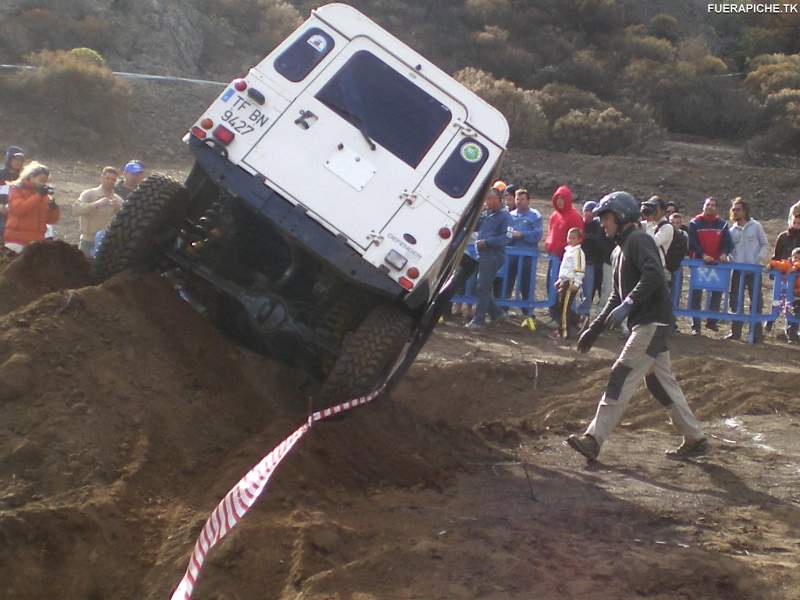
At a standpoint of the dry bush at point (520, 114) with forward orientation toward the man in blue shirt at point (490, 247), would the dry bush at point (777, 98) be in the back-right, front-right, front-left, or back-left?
back-left

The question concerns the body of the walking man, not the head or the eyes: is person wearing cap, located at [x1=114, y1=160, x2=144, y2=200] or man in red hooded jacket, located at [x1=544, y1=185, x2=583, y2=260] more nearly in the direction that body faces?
the person wearing cap

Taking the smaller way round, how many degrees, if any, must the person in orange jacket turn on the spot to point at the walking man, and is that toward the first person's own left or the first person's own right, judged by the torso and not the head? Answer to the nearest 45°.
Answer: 0° — they already face them

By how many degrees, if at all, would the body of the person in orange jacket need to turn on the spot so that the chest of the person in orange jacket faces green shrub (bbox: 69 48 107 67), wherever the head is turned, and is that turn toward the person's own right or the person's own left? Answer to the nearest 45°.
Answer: approximately 135° to the person's own left

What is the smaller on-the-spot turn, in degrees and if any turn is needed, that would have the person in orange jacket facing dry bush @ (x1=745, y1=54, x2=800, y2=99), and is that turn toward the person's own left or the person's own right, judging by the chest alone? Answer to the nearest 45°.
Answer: approximately 90° to the person's own left

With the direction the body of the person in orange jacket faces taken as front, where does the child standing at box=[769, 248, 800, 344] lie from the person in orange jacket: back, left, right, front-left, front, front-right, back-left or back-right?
front-left

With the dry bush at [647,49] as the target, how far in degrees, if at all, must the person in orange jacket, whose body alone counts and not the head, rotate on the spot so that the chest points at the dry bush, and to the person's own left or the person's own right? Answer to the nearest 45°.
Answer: approximately 90° to the person's own left

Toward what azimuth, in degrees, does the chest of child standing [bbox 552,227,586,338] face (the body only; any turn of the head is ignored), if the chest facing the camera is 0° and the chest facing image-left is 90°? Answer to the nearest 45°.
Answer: approximately 45°

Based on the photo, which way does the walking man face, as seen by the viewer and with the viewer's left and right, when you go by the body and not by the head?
facing to the left of the viewer
